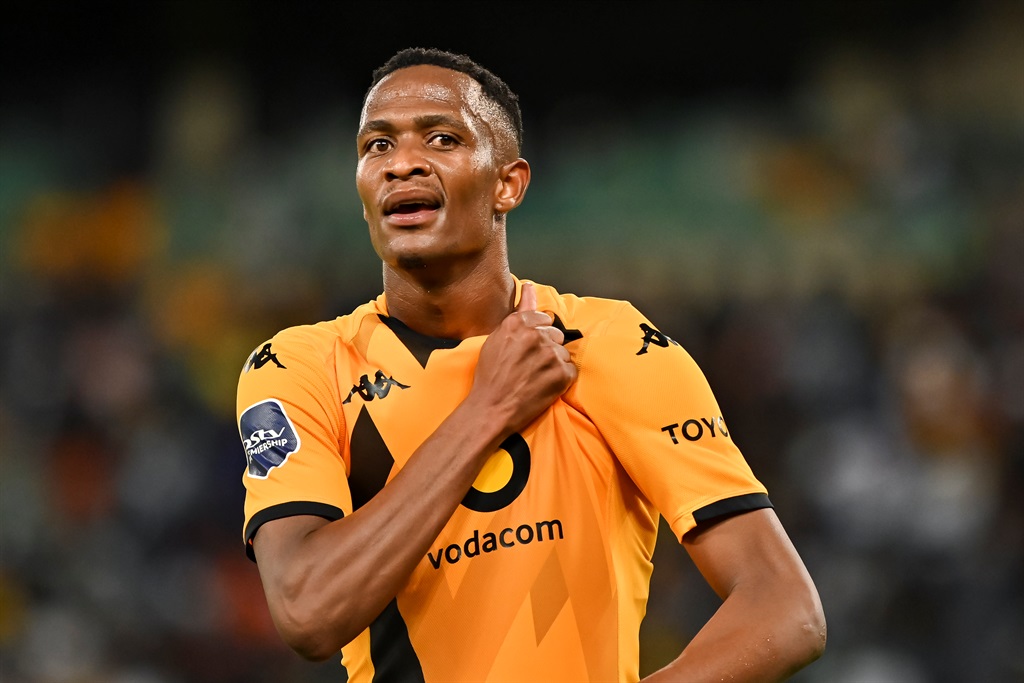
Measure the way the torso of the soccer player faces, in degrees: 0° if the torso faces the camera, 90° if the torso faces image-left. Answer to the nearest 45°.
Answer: approximately 0°
